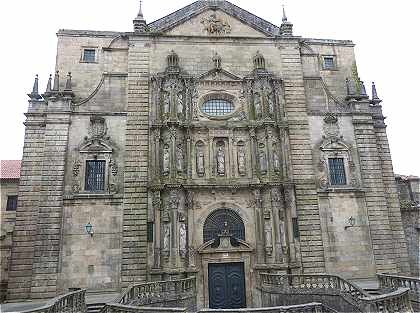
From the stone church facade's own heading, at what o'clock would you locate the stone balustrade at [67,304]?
The stone balustrade is roughly at 1 o'clock from the stone church facade.

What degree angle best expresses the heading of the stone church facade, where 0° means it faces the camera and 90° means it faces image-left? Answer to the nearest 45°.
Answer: approximately 0°

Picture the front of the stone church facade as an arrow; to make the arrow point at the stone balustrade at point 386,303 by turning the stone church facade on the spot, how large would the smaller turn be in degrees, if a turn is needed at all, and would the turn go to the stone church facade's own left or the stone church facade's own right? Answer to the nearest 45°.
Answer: approximately 45° to the stone church facade's own left

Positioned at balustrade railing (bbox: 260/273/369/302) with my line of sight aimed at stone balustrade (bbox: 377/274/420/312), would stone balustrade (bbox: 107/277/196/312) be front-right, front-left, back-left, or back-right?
back-right

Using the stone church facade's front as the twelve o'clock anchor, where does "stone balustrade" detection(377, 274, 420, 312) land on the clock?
The stone balustrade is roughly at 10 o'clock from the stone church facade.
